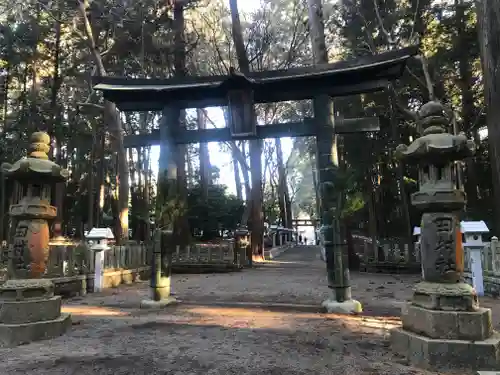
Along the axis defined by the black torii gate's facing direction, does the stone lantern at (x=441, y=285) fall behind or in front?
in front

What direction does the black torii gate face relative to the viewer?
toward the camera

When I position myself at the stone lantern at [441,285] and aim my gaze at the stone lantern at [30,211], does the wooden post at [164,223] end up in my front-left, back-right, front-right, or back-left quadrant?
front-right
